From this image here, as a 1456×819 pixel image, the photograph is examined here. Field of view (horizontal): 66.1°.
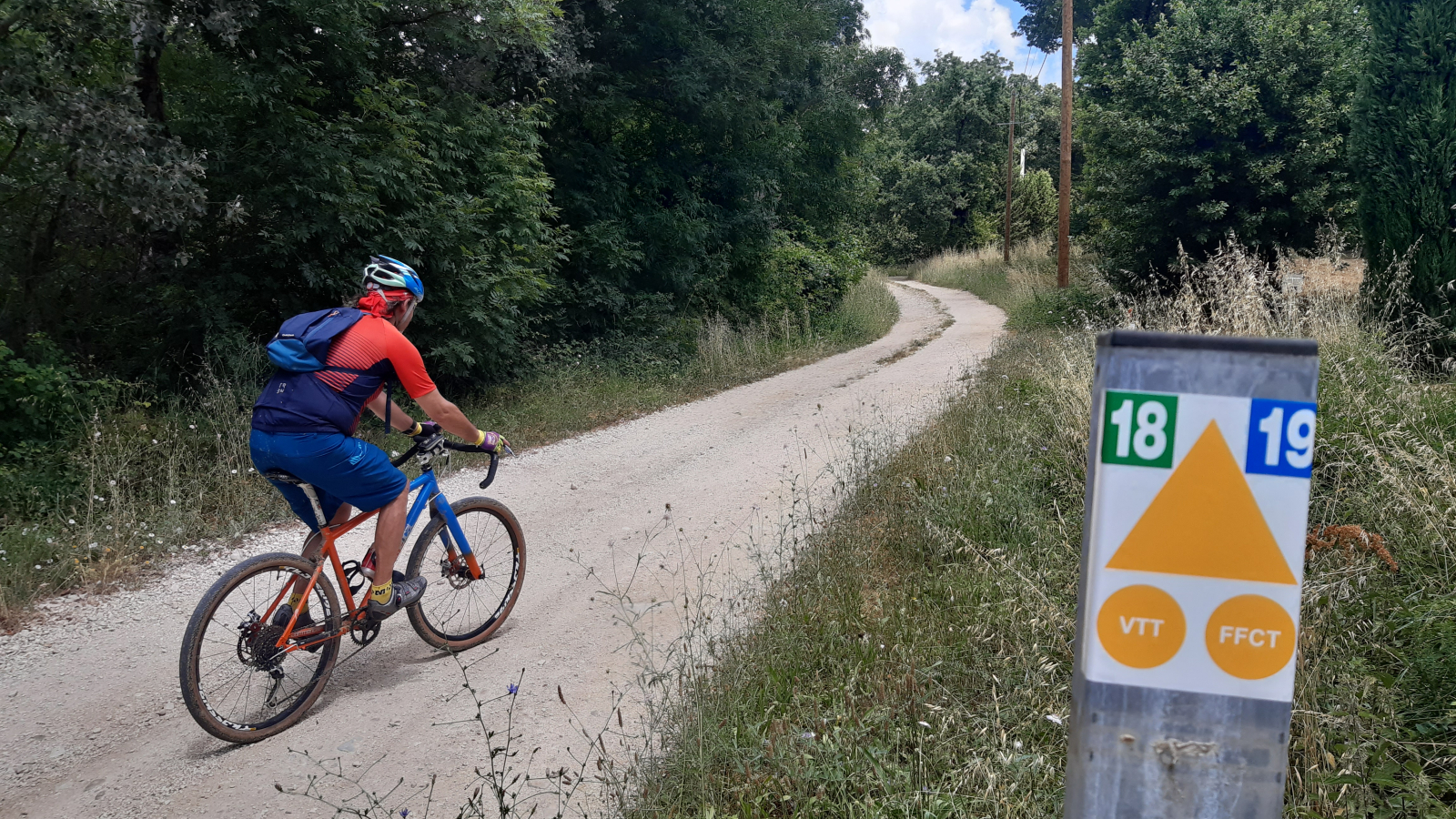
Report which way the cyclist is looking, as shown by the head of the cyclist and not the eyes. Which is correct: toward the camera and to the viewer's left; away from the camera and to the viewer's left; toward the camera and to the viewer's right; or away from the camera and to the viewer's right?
away from the camera and to the viewer's right

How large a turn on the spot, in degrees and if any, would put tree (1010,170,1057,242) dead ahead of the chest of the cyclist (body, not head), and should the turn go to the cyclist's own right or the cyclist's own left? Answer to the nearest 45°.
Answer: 0° — they already face it

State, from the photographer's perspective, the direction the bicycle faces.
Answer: facing away from the viewer and to the right of the viewer

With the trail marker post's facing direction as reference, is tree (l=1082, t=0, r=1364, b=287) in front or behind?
behind

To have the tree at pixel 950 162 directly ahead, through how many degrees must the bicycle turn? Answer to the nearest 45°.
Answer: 0° — it already faces it

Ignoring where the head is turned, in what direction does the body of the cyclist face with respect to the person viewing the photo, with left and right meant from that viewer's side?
facing away from the viewer and to the right of the viewer

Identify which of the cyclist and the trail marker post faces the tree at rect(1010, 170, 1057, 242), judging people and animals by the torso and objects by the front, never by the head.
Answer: the cyclist

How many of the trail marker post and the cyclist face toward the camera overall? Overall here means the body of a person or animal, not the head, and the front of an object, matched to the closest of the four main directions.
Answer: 1
